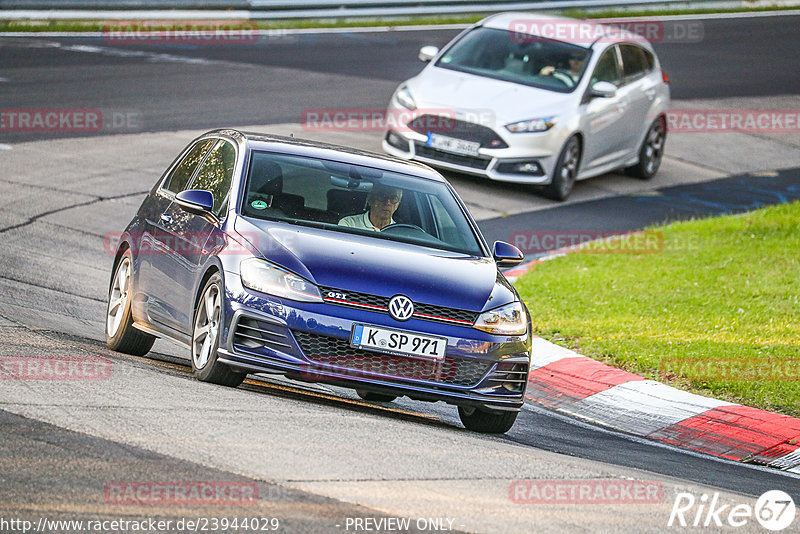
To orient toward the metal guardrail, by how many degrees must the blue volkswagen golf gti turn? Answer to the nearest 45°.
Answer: approximately 135° to its left

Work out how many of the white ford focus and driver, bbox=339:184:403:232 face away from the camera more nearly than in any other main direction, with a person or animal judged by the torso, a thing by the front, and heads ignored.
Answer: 0

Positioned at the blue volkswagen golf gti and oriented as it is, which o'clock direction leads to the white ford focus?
The white ford focus is roughly at 8 o'clock from the blue volkswagen golf gti.

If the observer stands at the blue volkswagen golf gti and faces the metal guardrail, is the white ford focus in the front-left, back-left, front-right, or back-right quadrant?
front-right

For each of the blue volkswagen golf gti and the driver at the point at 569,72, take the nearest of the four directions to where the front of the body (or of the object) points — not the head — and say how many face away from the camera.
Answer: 0

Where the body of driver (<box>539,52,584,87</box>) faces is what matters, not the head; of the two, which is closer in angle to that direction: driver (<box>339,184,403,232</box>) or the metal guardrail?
the driver

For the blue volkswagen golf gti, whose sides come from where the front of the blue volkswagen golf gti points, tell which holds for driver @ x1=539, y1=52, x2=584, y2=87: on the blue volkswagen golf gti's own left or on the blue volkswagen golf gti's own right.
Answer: on the blue volkswagen golf gti's own left

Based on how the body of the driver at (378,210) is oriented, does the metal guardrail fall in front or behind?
behind

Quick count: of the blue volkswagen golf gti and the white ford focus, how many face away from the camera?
0

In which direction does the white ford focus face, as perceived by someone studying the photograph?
facing the viewer and to the left of the viewer

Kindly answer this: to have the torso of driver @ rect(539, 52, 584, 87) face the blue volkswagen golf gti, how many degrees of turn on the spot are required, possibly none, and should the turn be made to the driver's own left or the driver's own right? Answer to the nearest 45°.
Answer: approximately 45° to the driver's own left

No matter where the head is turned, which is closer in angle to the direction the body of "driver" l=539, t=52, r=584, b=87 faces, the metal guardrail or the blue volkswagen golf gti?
the blue volkswagen golf gti

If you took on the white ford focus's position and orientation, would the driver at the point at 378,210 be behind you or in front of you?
in front

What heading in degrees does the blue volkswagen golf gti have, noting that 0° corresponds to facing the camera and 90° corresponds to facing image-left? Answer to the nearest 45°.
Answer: approximately 315°

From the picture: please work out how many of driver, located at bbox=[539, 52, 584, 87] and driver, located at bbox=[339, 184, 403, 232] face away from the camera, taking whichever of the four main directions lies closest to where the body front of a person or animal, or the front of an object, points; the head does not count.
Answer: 0

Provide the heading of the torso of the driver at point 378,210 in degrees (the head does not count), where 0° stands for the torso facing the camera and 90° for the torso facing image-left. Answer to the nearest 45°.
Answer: approximately 315°
